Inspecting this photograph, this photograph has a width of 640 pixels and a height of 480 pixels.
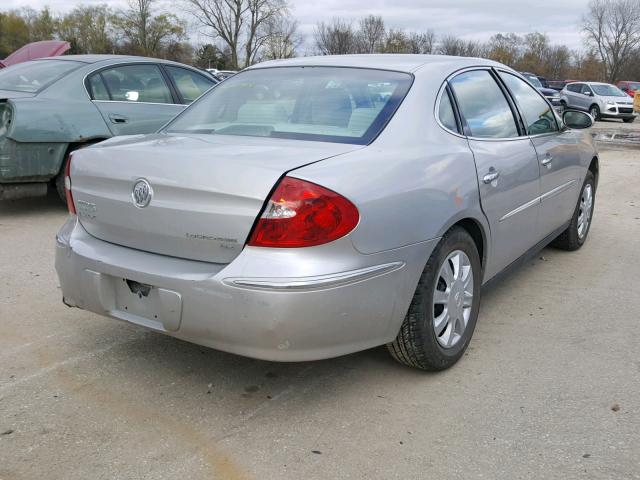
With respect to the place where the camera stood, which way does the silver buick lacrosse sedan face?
facing away from the viewer and to the right of the viewer
